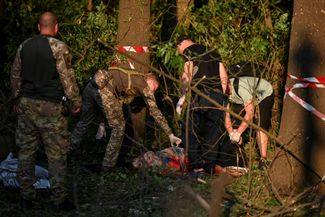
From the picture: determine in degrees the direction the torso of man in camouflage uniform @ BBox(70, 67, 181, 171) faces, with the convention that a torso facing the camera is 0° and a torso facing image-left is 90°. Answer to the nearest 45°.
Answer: approximately 270°

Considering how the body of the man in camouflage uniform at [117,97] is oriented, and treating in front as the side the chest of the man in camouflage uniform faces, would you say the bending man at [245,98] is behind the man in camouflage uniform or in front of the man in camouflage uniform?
in front

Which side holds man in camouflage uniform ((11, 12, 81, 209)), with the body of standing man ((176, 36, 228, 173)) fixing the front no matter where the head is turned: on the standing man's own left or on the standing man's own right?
on the standing man's own left

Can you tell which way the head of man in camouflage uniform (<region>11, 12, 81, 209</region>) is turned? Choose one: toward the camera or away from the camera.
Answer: away from the camera

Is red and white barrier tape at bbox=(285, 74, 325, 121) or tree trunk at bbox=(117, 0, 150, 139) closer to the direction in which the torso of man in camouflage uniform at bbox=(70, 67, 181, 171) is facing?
the red and white barrier tape

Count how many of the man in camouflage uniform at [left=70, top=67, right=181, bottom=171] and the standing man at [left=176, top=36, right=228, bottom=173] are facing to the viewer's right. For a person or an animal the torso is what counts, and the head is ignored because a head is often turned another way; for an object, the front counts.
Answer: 1

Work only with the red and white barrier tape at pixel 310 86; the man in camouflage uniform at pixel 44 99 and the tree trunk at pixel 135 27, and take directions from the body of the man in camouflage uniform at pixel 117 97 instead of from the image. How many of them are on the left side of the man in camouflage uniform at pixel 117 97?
1

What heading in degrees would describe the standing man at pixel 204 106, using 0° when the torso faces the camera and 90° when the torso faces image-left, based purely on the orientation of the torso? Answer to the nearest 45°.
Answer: approximately 135°

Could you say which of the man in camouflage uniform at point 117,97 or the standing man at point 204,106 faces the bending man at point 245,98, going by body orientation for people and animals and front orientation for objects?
the man in camouflage uniform

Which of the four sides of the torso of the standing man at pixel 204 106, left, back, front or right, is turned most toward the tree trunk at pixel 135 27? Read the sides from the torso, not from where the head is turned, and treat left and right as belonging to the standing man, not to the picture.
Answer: front

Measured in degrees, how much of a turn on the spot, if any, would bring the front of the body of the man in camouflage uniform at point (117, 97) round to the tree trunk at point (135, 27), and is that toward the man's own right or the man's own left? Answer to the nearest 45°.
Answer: approximately 90° to the man's own left
